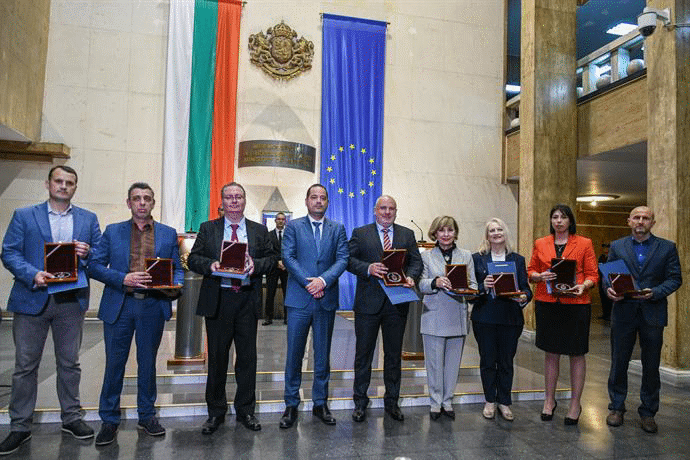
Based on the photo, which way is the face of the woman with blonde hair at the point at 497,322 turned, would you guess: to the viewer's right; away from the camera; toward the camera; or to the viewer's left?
toward the camera

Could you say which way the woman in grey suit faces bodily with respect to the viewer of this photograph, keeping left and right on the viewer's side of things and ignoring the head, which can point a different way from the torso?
facing the viewer

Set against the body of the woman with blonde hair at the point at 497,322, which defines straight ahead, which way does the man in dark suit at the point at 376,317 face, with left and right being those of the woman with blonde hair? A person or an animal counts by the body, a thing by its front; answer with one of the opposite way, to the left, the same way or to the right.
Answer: the same way

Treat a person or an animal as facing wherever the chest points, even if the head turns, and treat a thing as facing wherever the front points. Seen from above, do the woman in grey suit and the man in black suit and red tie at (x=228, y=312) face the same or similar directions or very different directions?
same or similar directions

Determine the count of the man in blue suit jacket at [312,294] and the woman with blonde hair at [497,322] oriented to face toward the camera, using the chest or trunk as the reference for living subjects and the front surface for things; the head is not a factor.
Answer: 2

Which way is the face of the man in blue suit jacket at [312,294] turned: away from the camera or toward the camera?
toward the camera

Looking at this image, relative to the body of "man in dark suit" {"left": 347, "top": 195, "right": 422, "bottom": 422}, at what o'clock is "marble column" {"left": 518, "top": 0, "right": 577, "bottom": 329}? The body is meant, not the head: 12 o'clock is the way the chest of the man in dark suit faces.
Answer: The marble column is roughly at 7 o'clock from the man in dark suit.

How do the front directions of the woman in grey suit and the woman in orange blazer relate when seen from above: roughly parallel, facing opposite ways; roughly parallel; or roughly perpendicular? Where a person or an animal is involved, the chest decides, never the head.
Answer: roughly parallel

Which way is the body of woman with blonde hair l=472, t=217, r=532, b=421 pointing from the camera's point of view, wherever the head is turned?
toward the camera

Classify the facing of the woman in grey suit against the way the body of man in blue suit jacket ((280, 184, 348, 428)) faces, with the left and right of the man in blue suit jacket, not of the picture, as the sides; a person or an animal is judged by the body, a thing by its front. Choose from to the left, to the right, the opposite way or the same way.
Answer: the same way

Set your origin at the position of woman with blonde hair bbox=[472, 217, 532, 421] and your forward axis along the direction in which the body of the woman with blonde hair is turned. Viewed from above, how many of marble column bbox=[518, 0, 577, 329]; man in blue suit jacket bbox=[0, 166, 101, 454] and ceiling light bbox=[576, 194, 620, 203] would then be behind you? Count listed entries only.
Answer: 2

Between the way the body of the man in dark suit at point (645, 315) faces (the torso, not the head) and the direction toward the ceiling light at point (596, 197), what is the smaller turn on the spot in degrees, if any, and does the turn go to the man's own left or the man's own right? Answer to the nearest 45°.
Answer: approximately 180°

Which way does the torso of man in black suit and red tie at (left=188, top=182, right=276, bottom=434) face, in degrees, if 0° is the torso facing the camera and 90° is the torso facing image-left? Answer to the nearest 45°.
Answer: approximately 0°

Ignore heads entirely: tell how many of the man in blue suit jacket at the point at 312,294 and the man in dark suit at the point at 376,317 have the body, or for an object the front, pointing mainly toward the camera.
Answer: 2

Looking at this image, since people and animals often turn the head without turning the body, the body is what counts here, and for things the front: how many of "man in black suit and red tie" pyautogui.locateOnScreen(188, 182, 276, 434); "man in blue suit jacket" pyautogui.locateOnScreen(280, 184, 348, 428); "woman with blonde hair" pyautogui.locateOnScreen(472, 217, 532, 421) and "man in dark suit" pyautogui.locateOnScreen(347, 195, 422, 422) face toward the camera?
4

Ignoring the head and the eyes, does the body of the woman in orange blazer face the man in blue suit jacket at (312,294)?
no

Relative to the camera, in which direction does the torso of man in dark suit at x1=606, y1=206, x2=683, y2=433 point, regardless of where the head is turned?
toward the camera

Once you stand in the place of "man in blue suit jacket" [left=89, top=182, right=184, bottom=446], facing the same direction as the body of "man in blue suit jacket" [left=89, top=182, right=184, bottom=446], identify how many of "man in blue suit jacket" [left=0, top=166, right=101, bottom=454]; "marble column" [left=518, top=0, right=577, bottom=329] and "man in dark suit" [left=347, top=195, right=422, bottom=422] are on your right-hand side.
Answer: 1

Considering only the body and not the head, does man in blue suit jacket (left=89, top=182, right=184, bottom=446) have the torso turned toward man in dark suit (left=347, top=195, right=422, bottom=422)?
no

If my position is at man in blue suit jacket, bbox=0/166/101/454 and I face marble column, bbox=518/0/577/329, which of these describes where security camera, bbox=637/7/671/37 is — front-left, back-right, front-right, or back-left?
front-right

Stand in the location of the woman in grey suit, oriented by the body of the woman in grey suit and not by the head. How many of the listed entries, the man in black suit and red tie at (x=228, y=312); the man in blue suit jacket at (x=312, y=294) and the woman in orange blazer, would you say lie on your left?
1

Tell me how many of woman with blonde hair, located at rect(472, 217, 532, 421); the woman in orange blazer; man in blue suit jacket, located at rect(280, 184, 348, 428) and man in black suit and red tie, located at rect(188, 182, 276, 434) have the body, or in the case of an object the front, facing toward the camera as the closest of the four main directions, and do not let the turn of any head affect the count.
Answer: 4

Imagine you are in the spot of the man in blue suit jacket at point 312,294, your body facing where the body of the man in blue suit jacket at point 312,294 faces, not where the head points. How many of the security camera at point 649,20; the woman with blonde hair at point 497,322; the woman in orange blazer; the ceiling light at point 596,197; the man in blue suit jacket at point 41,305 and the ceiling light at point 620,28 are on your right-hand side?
1
